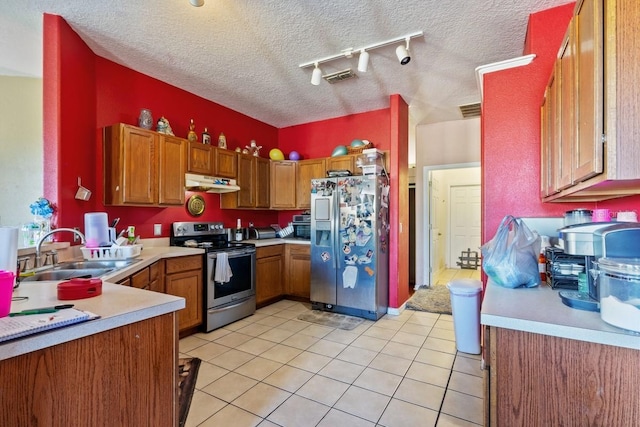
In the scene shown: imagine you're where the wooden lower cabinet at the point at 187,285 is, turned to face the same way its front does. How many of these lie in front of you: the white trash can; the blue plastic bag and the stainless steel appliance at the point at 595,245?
3

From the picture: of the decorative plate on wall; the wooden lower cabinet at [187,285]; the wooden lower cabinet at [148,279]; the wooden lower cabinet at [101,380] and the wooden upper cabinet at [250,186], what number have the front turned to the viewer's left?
0

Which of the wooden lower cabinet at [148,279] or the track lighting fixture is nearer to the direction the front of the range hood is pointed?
the track lighting fixture

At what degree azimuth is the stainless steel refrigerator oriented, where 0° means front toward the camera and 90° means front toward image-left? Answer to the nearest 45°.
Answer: approximately 45°

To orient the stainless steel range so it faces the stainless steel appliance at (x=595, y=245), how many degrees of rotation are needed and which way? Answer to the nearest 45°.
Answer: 0° — it already faces it

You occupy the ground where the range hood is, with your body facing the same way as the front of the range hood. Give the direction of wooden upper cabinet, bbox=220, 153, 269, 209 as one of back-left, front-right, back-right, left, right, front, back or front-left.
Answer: left

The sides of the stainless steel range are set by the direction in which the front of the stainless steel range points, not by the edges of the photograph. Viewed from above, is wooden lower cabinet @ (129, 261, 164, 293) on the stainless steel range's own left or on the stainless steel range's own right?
on the stainless steel range's own right

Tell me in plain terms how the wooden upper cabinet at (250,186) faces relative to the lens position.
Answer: facing the viewer and to the right of the viewer

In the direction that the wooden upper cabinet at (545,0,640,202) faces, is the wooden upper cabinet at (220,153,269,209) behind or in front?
in front

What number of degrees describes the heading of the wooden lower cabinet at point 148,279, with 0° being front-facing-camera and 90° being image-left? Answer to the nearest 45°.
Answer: approximately 270°

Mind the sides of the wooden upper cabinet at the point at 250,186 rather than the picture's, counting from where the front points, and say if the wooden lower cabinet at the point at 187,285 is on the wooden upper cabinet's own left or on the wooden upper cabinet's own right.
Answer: on the wooden upper cabinet's own right

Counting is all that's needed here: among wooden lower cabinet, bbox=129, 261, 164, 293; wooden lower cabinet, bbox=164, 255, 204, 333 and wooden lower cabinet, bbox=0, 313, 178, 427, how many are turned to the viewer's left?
0

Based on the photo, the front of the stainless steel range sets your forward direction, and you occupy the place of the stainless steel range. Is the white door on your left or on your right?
on your left

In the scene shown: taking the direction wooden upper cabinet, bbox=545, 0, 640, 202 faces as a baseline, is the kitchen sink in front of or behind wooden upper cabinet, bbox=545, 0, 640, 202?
in front
